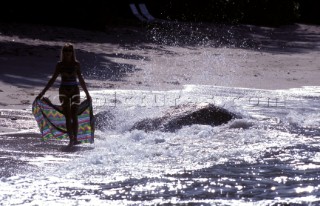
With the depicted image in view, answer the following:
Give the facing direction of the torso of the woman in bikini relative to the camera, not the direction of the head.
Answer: toward the camera

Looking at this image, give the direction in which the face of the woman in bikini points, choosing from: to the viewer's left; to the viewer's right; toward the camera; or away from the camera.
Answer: toward the camera

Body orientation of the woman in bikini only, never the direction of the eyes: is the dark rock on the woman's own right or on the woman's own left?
on the woman's own left
